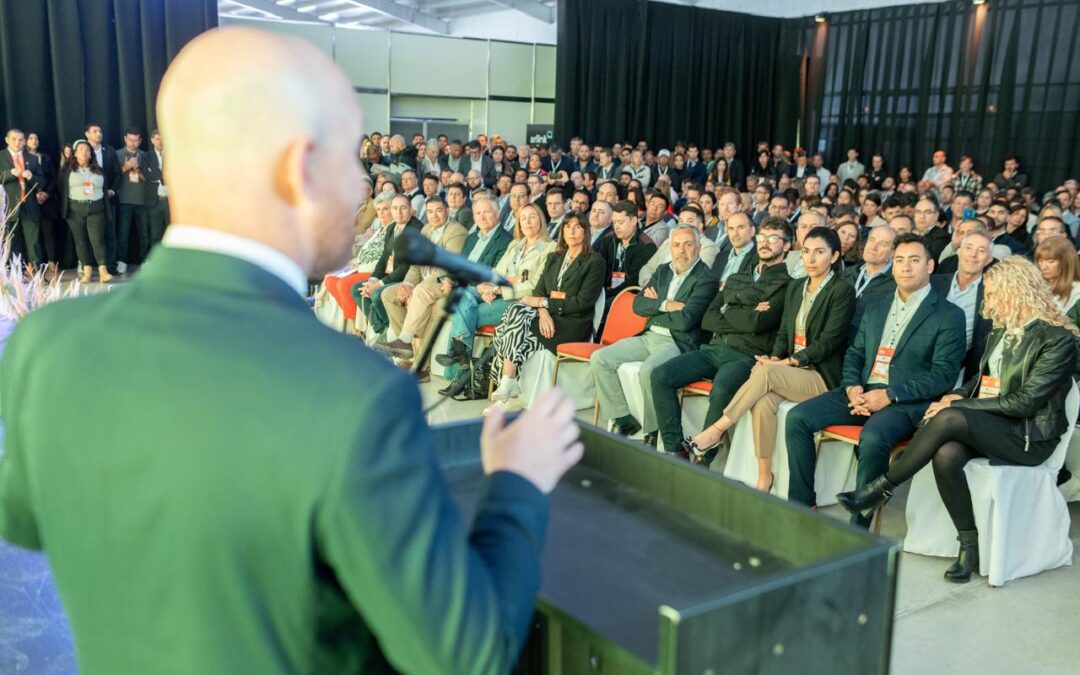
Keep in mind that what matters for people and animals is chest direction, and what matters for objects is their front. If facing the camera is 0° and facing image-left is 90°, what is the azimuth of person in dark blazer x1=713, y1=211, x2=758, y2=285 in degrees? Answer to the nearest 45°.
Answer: approximately 45°

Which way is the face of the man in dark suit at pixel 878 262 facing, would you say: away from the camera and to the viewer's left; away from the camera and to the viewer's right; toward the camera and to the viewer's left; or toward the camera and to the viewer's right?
toward the camera and to the viewer's left

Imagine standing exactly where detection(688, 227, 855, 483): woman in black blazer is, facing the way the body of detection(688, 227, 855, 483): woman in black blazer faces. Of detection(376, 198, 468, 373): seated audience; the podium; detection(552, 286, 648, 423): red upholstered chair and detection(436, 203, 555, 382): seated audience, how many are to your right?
3

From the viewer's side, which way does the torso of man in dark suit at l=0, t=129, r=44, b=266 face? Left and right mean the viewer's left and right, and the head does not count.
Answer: facing the viewer

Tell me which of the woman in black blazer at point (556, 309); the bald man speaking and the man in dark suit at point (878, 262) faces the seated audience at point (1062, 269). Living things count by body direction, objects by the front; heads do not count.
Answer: the bald man speaking

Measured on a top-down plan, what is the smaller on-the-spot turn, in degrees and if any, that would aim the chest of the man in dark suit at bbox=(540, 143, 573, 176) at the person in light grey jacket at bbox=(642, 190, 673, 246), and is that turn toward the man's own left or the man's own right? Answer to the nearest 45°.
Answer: approximately 45° to the man's own left

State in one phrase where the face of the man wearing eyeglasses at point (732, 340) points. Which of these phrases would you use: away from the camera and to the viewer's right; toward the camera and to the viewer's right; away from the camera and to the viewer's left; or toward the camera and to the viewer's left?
toward the camera and to the viewer's left

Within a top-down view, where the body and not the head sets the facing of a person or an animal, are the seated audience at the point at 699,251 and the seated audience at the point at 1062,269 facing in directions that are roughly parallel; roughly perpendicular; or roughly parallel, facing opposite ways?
roughly parallel

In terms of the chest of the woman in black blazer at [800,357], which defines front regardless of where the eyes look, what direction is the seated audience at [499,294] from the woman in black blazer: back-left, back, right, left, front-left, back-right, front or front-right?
right

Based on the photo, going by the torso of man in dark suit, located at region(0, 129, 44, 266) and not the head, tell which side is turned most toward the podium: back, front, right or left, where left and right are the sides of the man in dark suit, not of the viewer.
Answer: front

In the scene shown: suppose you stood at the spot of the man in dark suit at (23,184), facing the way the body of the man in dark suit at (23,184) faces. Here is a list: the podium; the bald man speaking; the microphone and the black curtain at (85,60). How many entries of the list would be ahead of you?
3

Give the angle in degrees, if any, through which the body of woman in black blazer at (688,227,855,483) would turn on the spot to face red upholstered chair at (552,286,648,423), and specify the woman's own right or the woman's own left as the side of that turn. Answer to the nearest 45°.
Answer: approximately 90° to the woman's own right

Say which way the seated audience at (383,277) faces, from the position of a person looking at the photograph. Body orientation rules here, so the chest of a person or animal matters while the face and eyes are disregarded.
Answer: facing the viewer and to the left of the viewer
